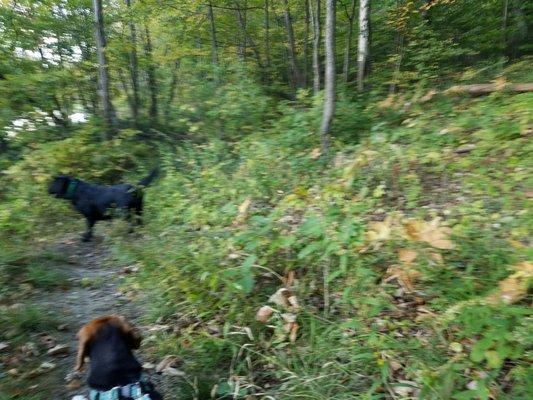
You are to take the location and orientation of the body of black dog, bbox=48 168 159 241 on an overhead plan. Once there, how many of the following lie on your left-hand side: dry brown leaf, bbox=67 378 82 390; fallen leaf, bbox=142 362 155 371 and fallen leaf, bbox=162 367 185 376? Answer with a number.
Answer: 3

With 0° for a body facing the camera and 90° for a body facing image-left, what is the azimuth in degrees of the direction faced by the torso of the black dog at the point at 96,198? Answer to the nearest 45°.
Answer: approximately 90°

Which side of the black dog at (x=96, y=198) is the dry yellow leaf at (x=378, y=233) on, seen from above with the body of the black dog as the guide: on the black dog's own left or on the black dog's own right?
on the black dog's own left

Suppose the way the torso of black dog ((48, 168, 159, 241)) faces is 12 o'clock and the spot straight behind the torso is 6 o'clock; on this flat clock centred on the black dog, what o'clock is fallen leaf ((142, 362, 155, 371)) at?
The fallen leaf is roughly at 9 o'clock from the black dog.

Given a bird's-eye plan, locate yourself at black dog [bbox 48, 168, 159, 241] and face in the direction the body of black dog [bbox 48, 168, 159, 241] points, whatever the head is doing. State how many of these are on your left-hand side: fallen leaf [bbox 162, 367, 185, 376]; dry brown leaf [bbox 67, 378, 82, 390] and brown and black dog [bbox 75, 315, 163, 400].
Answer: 3

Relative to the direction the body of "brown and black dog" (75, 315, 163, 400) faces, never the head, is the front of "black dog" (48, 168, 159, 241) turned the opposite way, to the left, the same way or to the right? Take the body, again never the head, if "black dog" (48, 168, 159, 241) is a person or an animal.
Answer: to the left

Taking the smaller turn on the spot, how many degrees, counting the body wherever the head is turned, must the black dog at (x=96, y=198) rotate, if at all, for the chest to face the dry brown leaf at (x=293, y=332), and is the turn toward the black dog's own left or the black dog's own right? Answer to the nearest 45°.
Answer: approximately 90° to the black dog's own left

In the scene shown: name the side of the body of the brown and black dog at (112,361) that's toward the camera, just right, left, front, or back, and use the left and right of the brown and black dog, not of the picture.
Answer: back
